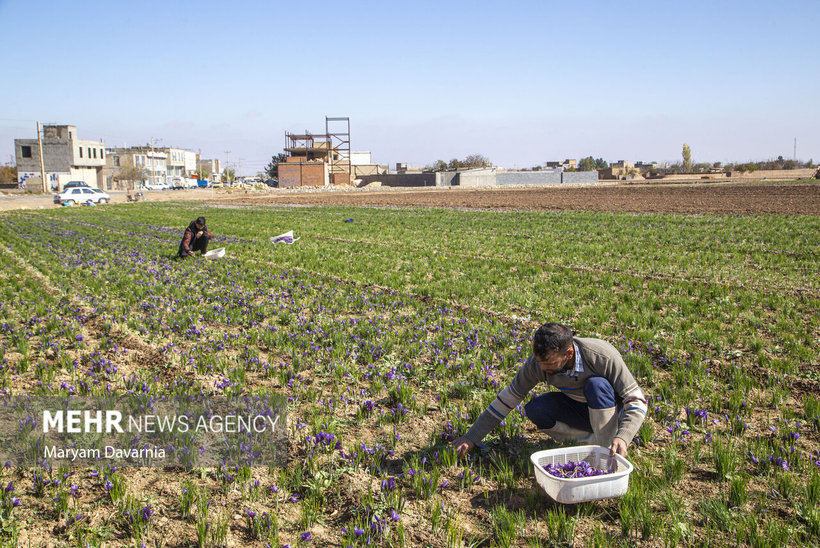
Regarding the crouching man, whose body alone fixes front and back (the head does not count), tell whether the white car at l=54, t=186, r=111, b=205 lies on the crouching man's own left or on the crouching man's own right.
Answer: on the crouching man's own right

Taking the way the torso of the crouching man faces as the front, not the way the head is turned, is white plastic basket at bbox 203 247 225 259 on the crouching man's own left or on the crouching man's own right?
on the crouching man's own right

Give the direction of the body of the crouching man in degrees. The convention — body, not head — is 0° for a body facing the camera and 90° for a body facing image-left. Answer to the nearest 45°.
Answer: approximately 45°

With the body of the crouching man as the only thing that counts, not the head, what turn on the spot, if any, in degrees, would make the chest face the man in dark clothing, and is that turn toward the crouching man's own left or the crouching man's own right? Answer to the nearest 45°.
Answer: approximately 90° to the crouching man's own right
